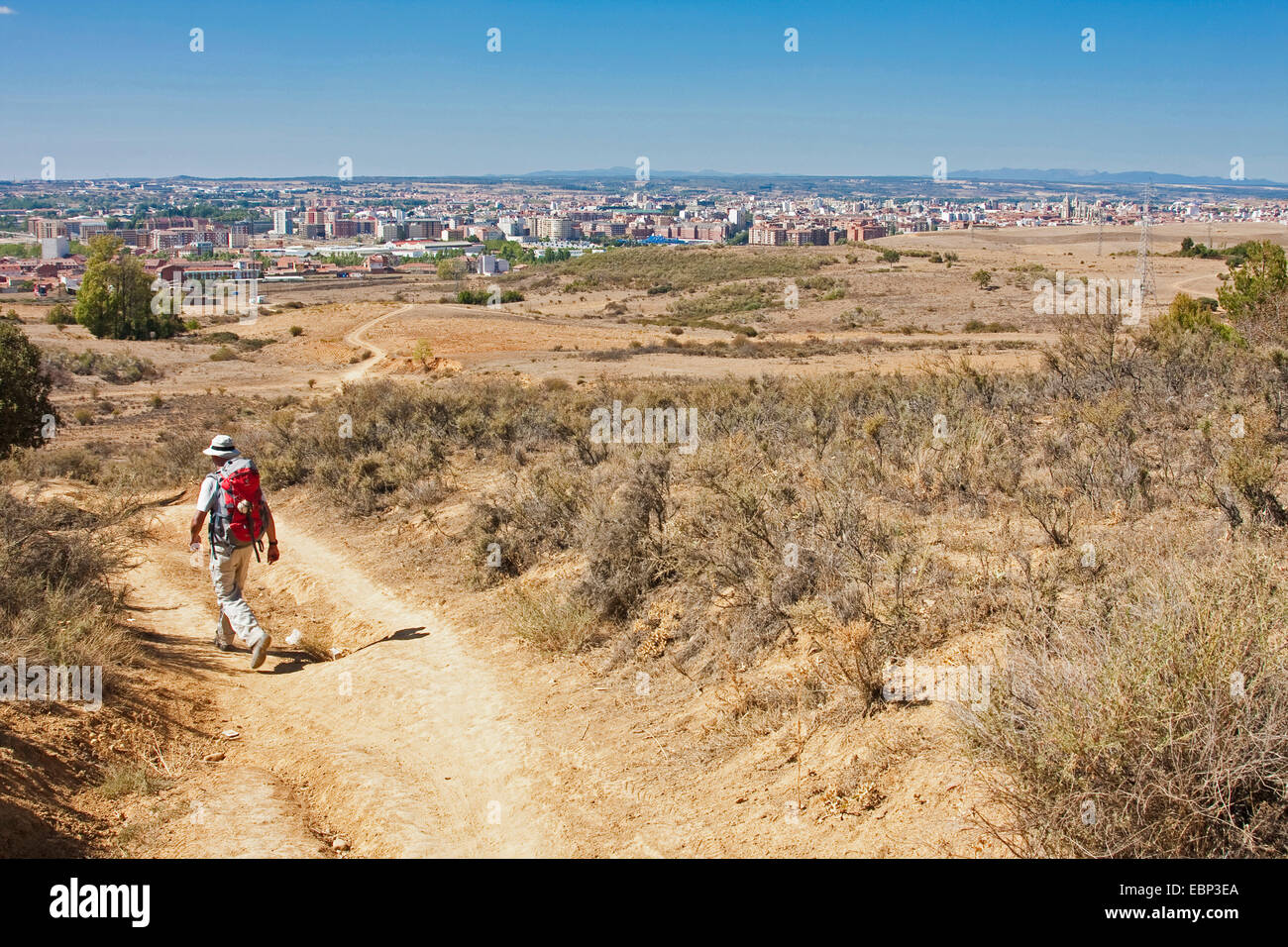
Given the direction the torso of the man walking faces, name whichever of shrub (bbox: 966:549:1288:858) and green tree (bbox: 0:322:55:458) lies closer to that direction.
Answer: the green tree

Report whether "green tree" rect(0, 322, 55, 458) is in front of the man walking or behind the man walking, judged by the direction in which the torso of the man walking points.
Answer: in front

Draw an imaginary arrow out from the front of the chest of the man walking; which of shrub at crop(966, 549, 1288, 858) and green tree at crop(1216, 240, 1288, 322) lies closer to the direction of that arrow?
the green tree

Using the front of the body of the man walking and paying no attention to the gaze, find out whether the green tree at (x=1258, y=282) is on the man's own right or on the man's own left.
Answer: on the man's own right

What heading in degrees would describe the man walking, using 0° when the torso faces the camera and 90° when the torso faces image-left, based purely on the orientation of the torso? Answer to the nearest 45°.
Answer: approximately 135°

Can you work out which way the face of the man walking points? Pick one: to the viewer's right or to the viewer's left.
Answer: to the viewer's left
